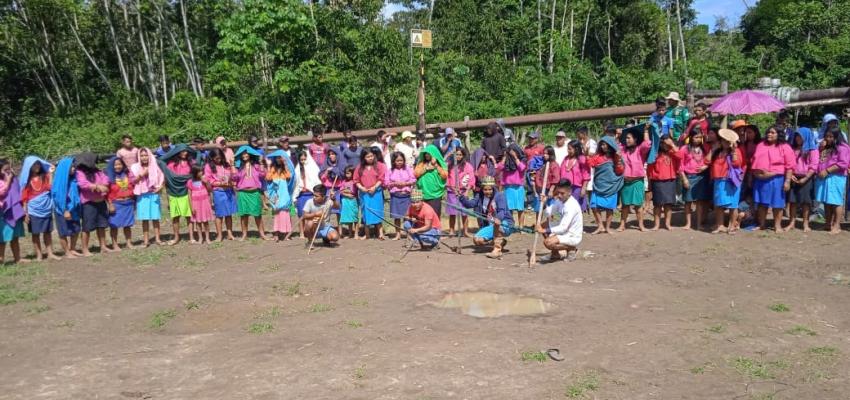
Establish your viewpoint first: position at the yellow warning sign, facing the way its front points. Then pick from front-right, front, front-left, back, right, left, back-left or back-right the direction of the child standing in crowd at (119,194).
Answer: right

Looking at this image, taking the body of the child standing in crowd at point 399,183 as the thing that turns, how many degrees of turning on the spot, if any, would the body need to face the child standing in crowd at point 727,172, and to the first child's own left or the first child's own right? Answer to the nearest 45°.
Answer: approximately 90° to the first child's own left

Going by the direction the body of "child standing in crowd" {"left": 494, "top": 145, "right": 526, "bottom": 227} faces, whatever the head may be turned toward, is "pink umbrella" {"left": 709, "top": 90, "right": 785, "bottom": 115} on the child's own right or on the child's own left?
on the child's own left

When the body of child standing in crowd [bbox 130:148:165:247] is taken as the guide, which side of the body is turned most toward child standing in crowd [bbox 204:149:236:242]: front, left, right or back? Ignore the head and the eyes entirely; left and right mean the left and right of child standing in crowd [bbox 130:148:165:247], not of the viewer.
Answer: left

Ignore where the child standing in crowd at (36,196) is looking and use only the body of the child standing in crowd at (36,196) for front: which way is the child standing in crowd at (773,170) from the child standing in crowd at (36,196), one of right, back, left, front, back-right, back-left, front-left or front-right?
front-left

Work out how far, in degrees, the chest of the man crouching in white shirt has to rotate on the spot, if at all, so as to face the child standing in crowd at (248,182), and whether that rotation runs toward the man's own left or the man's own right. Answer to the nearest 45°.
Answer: approximately 45° to the man's own right

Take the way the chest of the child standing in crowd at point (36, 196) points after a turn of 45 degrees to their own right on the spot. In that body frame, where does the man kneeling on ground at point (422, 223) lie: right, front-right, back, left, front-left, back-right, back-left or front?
left

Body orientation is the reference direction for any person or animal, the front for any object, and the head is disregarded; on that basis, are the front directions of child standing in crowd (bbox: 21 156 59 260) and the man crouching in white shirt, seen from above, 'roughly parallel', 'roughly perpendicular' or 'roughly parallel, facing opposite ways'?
roughly perpendicular

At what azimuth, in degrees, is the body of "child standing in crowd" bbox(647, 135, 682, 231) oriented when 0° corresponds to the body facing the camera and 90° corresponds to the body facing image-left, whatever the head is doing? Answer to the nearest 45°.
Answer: approximately 0°

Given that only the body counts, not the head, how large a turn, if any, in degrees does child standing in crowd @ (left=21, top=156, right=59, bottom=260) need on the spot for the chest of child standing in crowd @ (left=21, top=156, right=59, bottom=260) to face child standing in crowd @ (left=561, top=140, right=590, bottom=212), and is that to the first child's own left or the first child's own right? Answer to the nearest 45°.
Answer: approximately 45° to the first child's own left

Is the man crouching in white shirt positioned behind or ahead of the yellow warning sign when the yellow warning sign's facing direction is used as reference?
ahead
